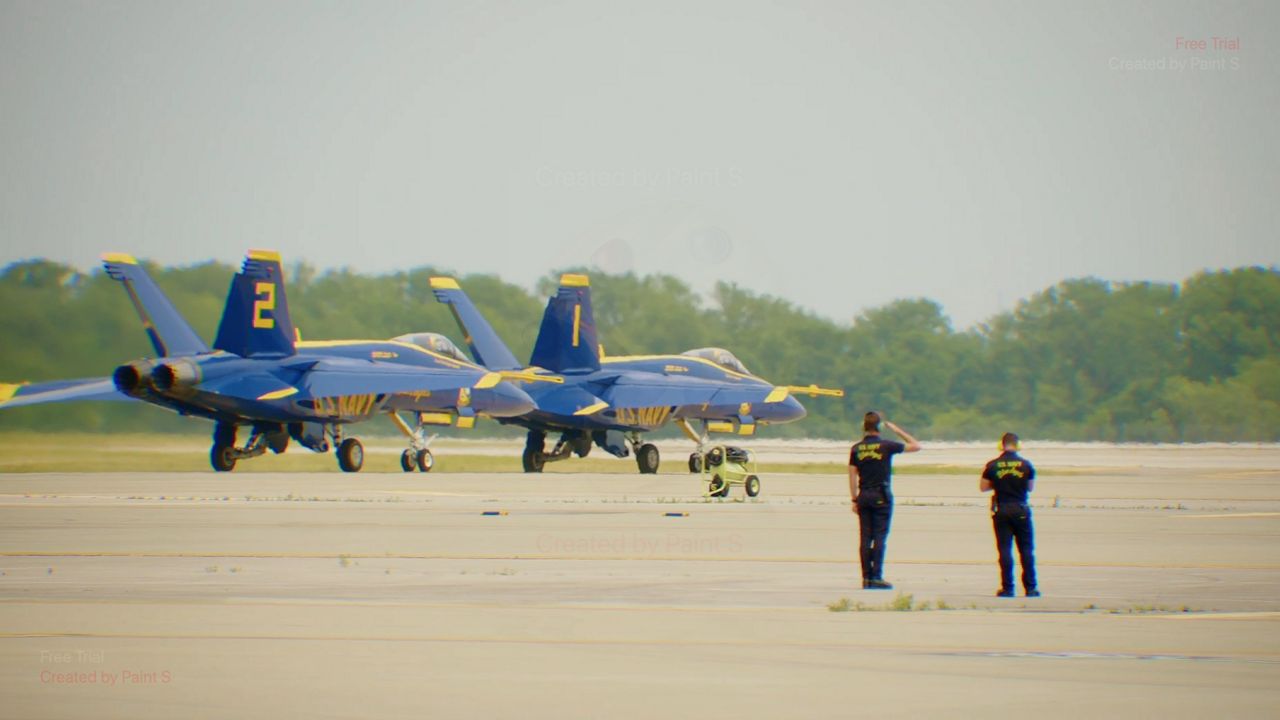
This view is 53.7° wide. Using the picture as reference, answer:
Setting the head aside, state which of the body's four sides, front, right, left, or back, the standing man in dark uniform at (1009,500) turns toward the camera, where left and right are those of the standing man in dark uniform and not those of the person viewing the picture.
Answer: back

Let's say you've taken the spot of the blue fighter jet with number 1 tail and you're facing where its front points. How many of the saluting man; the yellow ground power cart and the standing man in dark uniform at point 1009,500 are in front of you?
0

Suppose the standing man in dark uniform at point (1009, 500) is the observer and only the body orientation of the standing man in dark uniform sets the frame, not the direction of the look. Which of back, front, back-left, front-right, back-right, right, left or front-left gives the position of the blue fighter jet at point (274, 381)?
front-left

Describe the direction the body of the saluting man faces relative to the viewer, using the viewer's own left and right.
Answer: facing away from the viewer and to the right of the viewer

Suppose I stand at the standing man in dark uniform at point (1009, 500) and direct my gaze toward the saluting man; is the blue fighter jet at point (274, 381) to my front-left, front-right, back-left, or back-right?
front-right

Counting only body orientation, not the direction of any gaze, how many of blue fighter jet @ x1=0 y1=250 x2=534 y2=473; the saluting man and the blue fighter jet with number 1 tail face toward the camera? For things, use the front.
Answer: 0

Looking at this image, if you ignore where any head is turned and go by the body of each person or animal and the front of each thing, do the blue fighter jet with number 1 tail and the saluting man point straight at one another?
no

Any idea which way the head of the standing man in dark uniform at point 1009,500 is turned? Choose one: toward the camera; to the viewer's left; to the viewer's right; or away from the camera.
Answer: away from the camera

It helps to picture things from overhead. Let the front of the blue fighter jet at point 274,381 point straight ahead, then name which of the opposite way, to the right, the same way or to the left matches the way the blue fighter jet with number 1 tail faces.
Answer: the same way

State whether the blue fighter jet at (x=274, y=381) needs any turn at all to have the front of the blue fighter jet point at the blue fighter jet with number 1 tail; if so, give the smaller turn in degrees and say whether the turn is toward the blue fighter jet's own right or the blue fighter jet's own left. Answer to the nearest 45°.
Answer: approximately 45° to the blue fighter jet's own right

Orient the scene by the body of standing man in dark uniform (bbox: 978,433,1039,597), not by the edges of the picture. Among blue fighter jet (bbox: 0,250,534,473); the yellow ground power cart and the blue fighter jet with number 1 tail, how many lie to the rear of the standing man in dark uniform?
0

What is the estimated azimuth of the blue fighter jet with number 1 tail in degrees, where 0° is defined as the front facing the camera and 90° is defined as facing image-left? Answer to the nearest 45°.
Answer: approximately 225°

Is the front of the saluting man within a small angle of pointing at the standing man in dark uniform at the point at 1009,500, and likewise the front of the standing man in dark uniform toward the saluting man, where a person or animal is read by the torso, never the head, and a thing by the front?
no

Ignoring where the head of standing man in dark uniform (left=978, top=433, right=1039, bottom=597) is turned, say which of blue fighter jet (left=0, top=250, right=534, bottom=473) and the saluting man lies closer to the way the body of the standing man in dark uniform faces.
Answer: the blue fighter jet

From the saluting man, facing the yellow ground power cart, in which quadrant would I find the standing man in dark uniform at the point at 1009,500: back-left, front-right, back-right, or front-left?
back-right

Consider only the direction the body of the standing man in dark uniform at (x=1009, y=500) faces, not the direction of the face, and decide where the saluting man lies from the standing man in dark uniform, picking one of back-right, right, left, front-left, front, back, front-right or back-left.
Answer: left

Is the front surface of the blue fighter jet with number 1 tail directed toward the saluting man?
no
